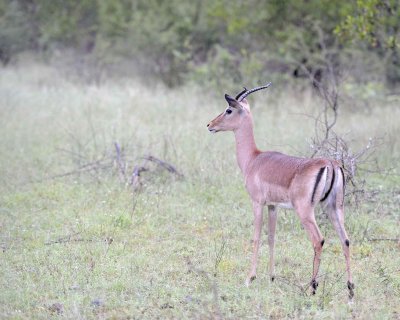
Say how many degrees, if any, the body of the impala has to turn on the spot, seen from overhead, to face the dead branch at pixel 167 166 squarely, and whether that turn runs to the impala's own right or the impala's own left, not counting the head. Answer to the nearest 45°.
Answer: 0° — it already faces it

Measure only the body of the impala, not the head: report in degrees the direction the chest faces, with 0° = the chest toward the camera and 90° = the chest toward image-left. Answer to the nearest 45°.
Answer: approximately 135°
